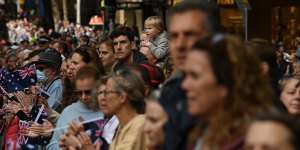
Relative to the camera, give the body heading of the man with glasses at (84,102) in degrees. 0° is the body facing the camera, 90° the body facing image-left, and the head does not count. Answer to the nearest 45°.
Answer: approximately 45°

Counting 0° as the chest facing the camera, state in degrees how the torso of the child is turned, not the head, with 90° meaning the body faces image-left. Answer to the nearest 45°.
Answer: approximately 90°

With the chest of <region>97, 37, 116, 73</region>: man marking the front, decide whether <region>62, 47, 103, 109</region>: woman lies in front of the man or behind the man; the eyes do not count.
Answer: in front

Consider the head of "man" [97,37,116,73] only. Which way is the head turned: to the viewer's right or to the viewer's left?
to the viewer's left

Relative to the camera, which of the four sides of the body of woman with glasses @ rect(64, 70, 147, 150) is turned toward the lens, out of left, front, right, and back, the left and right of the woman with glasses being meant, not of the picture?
left

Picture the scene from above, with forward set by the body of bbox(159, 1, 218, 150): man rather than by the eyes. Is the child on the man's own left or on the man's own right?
on the man's own right

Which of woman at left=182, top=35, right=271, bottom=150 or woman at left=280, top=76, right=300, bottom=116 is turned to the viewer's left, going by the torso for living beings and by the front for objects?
woman at left=182, top=35, right=271, bottom=150

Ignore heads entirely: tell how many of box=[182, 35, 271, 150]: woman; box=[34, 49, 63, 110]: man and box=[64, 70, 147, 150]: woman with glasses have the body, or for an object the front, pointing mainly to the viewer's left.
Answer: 3

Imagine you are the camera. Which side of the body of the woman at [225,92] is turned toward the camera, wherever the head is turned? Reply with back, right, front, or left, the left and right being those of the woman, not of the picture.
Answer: left

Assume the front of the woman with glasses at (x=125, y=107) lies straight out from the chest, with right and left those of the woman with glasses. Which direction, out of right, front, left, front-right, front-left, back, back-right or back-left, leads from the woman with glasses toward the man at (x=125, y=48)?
right

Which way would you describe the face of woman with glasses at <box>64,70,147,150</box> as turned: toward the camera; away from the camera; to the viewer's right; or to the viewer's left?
to the viewer's left
